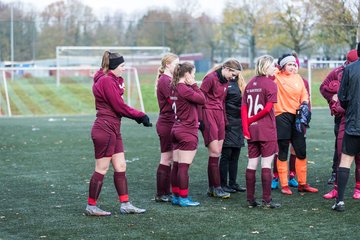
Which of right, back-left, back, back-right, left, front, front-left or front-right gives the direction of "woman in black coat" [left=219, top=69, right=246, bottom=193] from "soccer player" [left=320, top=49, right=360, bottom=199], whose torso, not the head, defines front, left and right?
front-right

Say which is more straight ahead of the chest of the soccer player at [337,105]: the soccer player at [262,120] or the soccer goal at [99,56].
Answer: the soccer player

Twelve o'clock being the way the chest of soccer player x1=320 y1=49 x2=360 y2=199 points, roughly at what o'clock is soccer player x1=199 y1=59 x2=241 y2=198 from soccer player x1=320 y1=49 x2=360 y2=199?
soccer player x1=199 y1=59 x2=241 y2=198 is roughly at 1 o'clock from soccer player x1=320 y1=49 x2=360 y2=199.

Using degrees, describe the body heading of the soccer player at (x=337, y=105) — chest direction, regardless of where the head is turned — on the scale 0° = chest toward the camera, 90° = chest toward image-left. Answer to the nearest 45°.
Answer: approximately 45°

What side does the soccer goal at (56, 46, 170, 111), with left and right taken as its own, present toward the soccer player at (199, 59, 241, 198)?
front

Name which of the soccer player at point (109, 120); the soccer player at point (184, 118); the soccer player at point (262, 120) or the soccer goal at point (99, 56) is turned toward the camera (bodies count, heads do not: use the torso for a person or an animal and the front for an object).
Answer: the soccer goal

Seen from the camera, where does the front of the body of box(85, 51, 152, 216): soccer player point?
to the viewer's right

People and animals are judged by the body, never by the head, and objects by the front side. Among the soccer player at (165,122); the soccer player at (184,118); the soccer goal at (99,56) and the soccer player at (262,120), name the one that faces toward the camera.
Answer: the soccer goal

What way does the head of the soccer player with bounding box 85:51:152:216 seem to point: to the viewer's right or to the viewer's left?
to the viewer's right

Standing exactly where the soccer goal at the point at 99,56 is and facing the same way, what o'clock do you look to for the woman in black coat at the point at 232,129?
The woman in black coat is roughly at 12 o'clock from the soccer goal.

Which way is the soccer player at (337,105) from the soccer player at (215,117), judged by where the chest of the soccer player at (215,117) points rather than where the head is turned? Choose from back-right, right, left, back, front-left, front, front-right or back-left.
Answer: front-left
